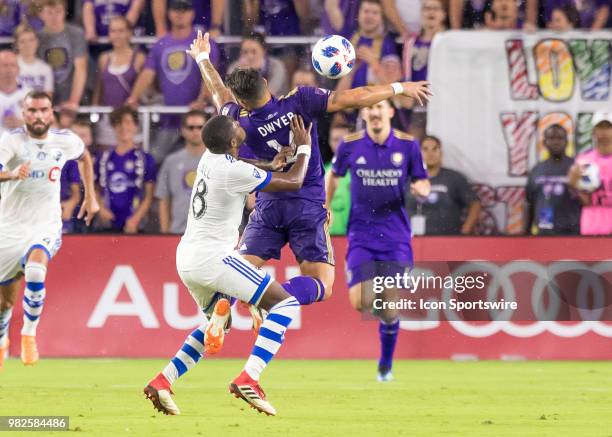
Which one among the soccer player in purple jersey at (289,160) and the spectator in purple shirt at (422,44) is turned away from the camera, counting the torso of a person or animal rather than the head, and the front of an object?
the soccer player in purple jersey

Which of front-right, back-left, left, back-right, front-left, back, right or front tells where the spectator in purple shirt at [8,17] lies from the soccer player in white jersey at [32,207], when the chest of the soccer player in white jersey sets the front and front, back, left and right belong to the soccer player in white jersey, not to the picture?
back

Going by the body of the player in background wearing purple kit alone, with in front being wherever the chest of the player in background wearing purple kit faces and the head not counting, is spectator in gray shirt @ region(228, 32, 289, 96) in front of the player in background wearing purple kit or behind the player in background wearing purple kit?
behind

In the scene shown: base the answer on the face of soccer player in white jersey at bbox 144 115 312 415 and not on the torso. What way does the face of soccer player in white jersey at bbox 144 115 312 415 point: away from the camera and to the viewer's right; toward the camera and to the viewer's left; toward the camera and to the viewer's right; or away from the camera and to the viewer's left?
away from the camera and to the viewer's right

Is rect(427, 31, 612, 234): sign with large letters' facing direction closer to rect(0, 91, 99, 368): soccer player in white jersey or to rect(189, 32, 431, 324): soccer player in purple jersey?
the soccer player in purple jersey

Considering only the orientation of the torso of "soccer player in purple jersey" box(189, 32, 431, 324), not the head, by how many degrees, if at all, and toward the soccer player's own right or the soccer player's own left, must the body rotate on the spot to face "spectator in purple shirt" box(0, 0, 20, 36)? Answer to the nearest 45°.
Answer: approximately 45° to the soccer player's own left

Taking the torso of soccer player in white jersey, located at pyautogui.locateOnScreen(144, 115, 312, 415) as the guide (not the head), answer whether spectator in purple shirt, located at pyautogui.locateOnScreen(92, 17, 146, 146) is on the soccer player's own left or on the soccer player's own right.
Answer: on the soccer player's own left
